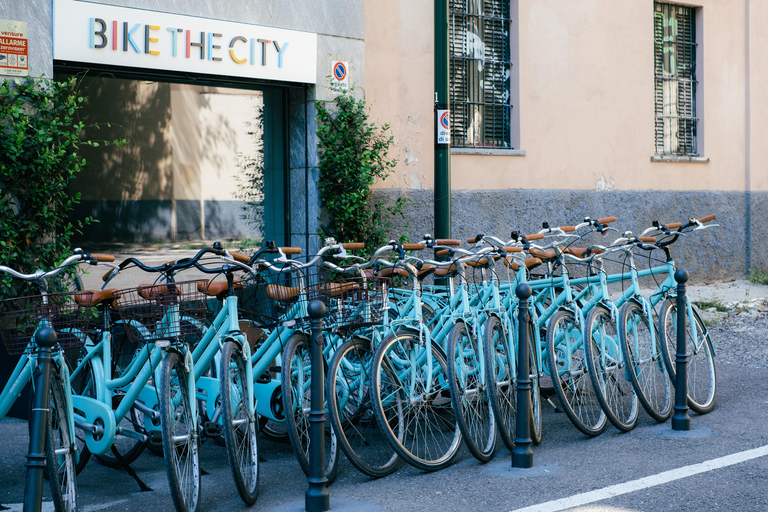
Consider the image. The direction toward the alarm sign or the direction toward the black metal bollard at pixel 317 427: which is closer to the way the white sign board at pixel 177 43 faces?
the black metal bollard

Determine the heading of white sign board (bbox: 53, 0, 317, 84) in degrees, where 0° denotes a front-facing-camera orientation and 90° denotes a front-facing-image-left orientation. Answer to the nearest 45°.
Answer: approximately 315°

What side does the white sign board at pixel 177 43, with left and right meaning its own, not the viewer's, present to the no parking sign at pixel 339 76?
left

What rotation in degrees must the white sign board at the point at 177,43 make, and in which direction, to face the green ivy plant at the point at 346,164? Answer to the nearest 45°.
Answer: approximately 90° to its left

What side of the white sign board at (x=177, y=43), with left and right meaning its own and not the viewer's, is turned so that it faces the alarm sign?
right

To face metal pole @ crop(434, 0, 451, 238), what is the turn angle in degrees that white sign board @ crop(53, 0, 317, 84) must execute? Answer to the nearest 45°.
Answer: approximately 45° to its left

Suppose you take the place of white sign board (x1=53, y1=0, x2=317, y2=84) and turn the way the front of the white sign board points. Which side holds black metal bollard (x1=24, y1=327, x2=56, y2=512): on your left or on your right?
on your right

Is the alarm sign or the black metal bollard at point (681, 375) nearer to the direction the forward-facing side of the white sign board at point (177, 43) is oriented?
the black metal bollard
